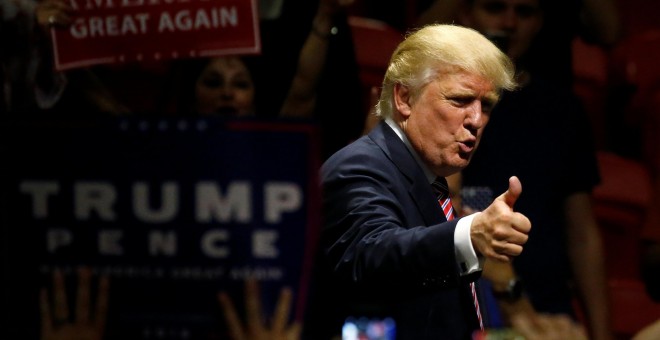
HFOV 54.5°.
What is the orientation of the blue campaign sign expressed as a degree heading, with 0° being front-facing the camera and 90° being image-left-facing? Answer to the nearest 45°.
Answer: approximately 0°

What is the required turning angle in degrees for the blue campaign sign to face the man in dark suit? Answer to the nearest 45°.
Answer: approximately 90° to its left
